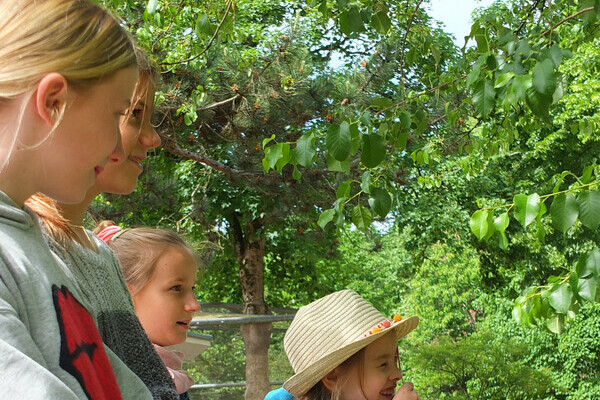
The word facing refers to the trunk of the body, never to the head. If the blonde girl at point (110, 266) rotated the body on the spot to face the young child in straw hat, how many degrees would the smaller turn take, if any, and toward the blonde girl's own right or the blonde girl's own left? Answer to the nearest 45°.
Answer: approximately 45° to the blonde girl's own left

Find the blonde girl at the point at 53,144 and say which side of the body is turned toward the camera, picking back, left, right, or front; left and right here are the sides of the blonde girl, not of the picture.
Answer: right

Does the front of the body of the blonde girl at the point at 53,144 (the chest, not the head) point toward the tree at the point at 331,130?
no

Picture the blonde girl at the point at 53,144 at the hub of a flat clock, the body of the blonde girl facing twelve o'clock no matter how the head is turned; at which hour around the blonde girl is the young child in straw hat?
The young child in straw hat is roughly at 10 o'clock from the blonde girl.

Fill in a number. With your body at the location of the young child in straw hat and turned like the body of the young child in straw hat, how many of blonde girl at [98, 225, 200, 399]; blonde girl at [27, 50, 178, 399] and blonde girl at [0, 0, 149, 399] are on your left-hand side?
0

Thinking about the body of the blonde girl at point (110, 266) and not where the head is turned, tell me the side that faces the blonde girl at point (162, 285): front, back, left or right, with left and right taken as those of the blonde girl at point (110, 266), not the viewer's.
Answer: left

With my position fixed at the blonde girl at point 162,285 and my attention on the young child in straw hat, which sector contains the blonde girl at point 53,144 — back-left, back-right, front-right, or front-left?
back-right

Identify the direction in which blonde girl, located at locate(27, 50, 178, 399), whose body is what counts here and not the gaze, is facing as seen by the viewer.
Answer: to the viewer's right

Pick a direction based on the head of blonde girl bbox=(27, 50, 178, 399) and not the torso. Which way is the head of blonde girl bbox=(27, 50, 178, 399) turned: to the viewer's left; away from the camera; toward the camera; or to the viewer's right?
to the viewer's right

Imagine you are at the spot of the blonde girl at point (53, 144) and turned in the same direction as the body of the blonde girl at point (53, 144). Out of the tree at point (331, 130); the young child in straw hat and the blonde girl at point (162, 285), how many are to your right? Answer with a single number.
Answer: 0
